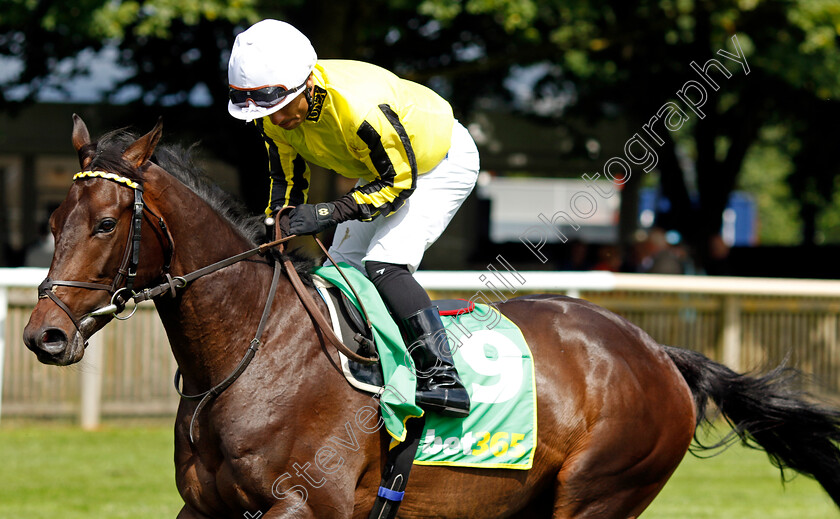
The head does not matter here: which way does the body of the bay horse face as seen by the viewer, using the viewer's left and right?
facing to the left of the viewer

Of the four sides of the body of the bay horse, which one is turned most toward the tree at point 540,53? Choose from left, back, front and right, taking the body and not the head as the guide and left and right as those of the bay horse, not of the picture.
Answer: right

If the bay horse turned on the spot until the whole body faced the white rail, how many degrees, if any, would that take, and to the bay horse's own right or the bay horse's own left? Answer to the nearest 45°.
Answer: approximately 90° to the bay horse's own right
